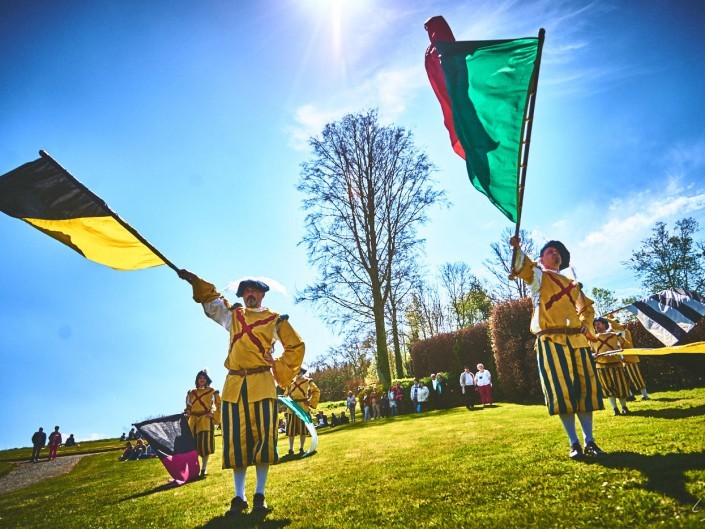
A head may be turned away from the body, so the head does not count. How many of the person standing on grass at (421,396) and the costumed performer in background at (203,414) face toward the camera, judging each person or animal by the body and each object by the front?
2

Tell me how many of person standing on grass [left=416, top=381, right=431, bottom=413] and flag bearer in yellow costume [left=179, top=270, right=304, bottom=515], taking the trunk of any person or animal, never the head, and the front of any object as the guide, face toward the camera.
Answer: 2

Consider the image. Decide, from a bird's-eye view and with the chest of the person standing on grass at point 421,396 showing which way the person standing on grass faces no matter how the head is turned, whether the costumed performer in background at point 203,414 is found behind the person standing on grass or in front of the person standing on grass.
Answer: in front

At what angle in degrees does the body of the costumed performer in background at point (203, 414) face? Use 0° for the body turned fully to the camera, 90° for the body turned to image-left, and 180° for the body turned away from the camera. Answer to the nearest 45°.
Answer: approximately 0°

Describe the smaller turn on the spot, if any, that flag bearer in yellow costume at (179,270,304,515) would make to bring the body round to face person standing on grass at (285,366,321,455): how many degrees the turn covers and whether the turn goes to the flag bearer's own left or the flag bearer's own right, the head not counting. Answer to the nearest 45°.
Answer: approximately 180°

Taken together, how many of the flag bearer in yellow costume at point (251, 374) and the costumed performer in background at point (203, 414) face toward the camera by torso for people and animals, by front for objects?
2
